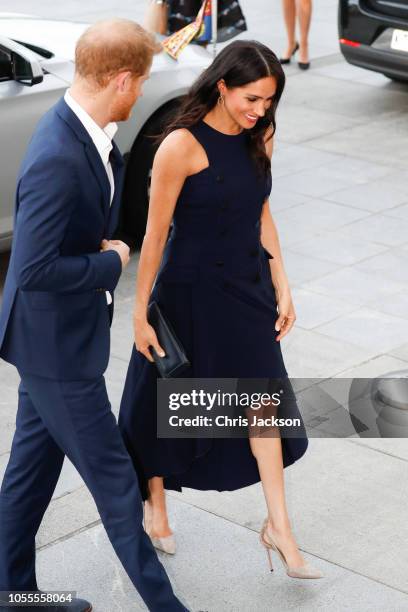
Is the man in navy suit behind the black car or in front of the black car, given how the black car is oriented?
behind

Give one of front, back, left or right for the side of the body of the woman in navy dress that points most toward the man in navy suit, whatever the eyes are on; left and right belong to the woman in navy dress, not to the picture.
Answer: right

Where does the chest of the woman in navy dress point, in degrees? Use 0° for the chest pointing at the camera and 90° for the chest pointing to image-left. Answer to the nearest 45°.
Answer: approximately 315°

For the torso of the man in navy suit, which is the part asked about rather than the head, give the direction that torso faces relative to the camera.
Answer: to the viewer's right

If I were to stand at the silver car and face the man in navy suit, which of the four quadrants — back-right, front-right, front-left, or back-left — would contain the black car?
back-left

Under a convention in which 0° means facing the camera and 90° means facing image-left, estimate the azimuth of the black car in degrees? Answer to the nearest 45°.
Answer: approximately 225°

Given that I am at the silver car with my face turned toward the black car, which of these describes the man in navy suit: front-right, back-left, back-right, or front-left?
back-right
